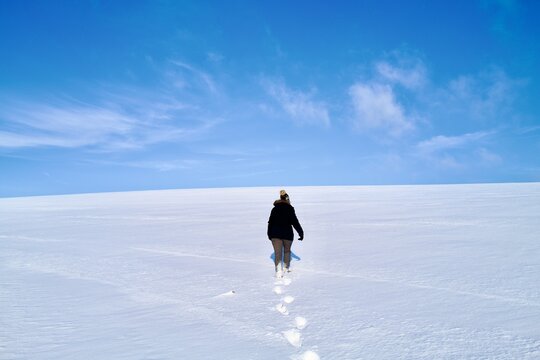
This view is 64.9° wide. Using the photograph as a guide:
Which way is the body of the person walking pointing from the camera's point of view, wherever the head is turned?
away from the camera
